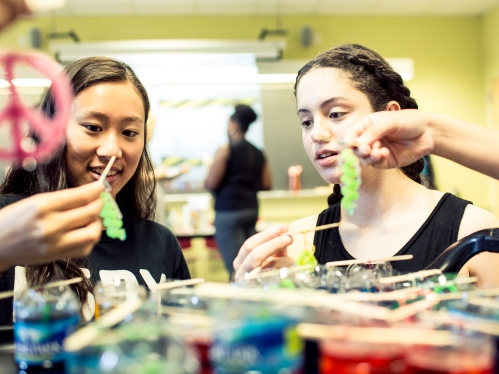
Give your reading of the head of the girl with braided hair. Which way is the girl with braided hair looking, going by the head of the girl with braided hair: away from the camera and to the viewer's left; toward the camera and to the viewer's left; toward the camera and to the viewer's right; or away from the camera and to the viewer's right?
toward the camera and to the viewer's left

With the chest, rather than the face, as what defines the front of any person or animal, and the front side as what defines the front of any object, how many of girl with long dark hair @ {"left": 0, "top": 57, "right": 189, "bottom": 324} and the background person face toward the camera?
1

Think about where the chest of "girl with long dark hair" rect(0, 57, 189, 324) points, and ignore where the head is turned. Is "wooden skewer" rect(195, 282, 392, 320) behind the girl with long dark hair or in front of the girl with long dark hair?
in front

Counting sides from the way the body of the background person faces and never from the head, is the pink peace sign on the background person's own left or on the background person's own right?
on the background person's own left

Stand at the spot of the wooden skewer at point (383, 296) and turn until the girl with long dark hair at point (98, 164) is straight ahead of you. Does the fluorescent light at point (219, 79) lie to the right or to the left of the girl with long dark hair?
right

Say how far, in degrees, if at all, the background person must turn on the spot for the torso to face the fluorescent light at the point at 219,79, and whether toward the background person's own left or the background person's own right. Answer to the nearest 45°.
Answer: approximately 45° to the background person's own right

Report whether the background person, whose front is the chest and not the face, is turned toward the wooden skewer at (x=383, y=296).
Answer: no

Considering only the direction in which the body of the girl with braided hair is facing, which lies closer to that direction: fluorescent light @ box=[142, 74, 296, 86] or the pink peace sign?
the pink peace sign

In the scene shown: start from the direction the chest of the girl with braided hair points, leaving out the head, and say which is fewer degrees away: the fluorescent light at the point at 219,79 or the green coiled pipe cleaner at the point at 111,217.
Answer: the green coiled pipe cleaner

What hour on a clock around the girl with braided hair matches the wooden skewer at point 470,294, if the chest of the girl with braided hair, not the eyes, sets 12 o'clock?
The wooden skewer is roughly at 10 o'clock from the girl with braided hair.

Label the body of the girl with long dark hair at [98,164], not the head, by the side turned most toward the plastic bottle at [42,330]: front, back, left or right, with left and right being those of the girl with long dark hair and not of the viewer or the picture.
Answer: front

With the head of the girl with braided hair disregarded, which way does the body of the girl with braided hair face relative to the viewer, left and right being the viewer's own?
facing the viewer and to the left of the viewer

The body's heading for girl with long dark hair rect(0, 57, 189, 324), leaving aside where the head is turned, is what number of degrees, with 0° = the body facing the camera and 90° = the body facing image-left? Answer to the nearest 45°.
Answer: approximately 0°

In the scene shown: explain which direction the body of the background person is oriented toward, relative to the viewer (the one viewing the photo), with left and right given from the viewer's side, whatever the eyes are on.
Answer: facing away from the viewer and to the left of the viewer

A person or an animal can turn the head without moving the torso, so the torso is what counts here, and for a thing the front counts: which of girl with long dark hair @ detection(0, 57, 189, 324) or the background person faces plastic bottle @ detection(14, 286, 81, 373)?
the girl with long dark hair

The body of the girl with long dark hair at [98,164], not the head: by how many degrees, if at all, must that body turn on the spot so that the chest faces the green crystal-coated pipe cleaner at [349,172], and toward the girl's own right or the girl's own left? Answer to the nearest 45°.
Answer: approximately 45° to the girl's own left
